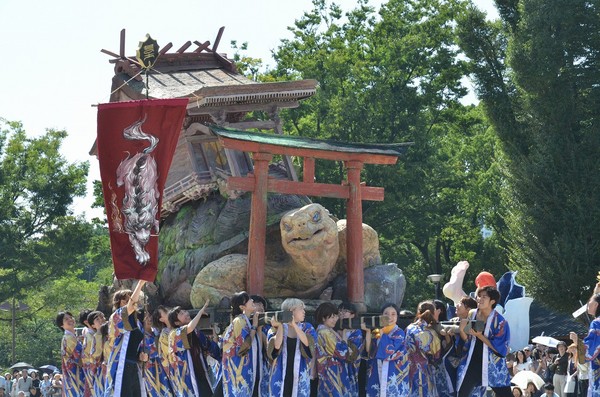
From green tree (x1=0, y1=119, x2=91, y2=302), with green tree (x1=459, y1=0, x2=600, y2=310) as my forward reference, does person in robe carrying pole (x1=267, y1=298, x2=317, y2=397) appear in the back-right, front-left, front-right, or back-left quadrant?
front-right

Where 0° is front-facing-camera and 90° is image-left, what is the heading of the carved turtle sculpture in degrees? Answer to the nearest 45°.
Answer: approximately 0°

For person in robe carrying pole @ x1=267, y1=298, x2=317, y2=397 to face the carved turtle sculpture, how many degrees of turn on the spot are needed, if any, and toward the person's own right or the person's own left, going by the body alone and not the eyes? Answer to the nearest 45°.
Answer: approximately 180°

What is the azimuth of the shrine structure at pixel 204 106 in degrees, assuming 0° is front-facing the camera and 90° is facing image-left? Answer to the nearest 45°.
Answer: approximately 315°

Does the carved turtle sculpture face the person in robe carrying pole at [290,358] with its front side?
yes

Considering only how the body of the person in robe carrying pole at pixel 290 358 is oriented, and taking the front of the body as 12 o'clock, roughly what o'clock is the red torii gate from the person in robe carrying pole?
The red torii gate is roughly at 6 o'clock from the person in robe carrying pole.

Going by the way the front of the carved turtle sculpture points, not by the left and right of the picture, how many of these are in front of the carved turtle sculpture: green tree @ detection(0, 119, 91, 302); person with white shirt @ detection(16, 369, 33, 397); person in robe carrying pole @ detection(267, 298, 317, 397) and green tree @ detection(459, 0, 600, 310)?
1

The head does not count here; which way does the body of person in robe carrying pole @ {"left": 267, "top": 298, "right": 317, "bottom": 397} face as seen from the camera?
toward the camera
